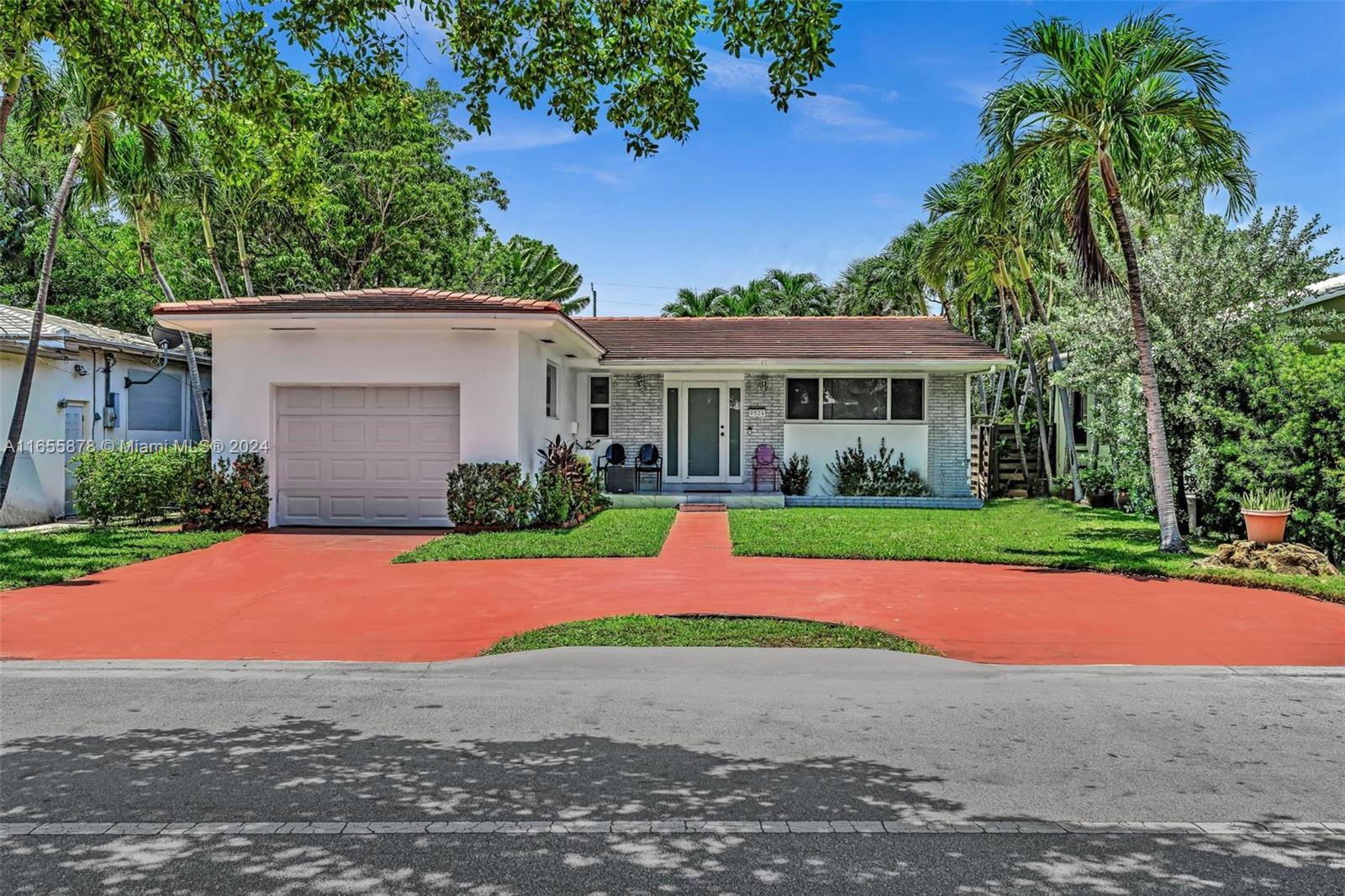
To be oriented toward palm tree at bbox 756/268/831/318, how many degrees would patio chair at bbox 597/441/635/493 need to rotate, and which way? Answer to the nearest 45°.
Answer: approximately 135° to its left

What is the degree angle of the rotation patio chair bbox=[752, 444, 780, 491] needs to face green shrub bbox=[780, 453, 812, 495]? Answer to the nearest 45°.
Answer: approximately 90° to its left

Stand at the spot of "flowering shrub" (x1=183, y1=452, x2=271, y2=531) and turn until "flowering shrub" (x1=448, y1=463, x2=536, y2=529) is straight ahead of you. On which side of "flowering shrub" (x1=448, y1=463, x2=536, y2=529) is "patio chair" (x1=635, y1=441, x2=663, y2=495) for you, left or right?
left

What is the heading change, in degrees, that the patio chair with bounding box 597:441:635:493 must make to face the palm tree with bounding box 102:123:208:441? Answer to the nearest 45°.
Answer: approximately 135° to its right

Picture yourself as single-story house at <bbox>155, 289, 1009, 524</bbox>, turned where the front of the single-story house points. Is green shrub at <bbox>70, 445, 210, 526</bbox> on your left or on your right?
on your right

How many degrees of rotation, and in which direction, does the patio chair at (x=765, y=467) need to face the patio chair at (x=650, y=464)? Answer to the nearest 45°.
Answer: approximately 90° to its right

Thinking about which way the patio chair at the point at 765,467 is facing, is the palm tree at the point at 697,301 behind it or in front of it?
behind

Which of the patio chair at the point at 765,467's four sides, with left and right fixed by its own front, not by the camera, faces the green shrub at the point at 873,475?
left
